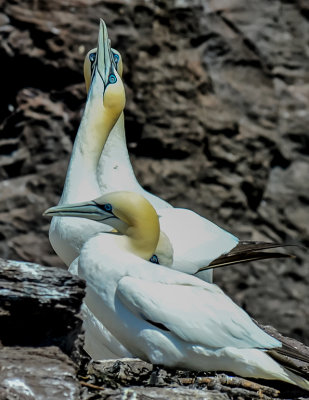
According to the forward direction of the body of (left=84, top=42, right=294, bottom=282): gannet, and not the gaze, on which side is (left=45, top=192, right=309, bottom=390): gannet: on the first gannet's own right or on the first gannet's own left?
on the first gannet's own left

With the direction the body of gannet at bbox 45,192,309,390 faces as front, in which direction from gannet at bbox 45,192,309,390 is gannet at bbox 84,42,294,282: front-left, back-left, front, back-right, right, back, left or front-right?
right

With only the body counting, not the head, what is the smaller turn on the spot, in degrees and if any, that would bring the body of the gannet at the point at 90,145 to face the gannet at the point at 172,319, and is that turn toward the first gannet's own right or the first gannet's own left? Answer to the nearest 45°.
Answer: approximately 90° to the first gannet's own left

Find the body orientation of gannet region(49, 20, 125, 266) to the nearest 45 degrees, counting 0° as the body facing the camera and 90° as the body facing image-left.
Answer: approximately 90°

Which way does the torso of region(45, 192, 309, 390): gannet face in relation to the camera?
to the viewer's left

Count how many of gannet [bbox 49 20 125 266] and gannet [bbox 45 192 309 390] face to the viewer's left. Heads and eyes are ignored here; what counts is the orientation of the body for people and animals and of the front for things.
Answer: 2

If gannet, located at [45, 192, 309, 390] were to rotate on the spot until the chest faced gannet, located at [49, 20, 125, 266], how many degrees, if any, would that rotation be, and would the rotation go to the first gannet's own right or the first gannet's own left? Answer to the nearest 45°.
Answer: approximately 90° to the first gannet's own right

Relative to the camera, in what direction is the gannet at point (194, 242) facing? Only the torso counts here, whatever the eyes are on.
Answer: to the viewer's left

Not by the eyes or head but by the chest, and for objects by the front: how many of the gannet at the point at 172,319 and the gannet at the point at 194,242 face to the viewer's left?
2

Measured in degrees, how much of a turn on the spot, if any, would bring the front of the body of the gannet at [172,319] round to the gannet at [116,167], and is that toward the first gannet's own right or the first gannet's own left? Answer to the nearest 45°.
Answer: approximately 90° to the first gannet's own right
